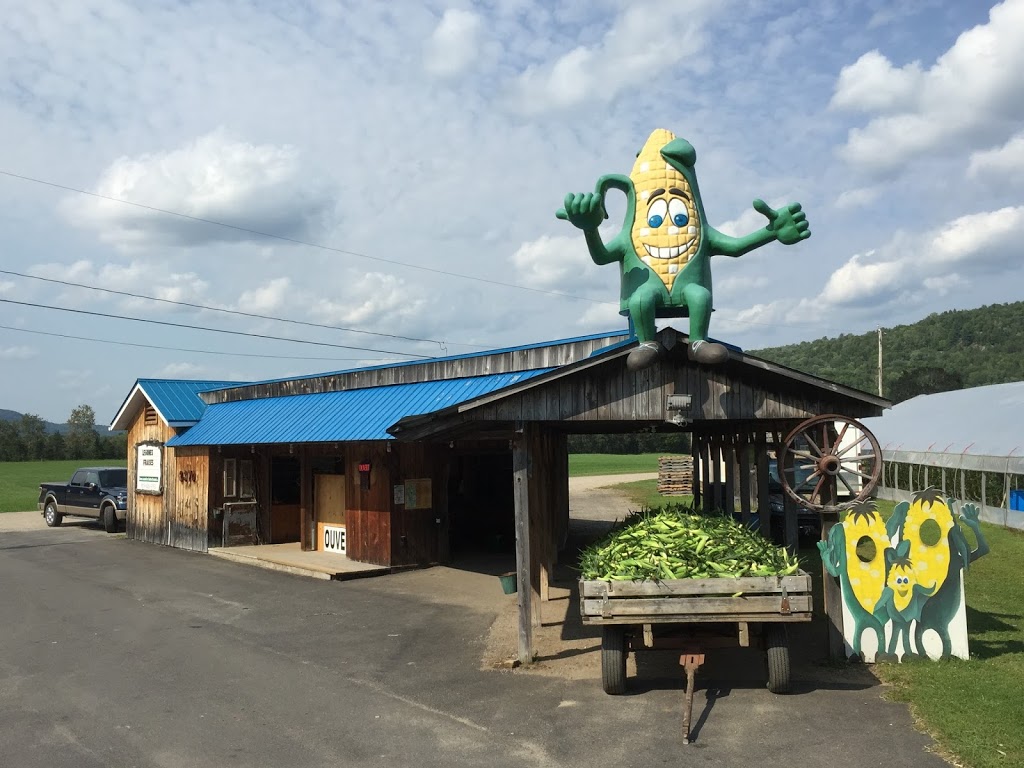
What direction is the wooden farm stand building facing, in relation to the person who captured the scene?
facing the viewer and to the left of the viewer

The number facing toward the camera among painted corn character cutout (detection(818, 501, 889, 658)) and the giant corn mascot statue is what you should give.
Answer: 2

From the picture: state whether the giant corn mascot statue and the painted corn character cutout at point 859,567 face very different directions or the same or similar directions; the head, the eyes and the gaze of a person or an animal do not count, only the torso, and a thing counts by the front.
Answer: same or similar directions

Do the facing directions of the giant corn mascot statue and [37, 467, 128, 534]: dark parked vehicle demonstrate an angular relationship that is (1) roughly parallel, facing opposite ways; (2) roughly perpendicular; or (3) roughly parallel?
roughly perpendicular

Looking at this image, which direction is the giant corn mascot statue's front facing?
toward the camera

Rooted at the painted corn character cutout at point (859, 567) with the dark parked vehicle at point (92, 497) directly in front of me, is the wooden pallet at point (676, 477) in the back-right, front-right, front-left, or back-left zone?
front-right

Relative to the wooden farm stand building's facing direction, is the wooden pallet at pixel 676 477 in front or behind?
behind

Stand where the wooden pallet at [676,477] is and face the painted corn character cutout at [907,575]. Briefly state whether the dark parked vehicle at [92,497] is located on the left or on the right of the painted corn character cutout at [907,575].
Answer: right

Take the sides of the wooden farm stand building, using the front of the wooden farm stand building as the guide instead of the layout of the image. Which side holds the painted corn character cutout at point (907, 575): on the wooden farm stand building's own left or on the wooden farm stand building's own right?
on the wooden farm stand building's own left

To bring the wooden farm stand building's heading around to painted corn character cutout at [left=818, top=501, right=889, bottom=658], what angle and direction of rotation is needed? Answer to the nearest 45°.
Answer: approximately 90° to its left

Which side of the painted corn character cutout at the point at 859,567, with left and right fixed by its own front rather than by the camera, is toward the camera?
front

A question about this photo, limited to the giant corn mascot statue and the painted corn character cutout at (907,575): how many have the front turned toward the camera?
2

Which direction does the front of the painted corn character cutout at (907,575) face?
toward the camera
